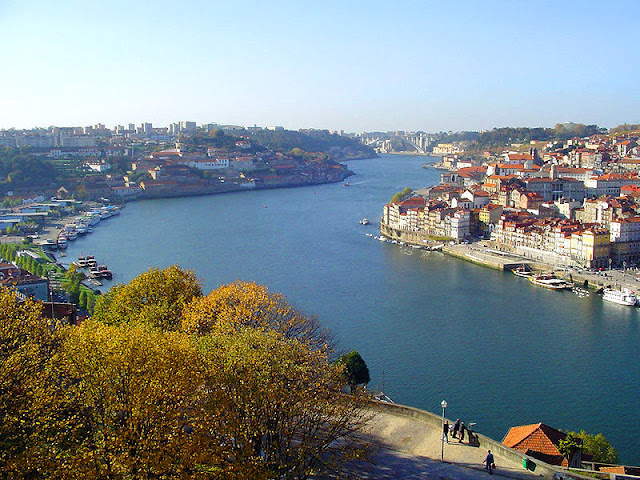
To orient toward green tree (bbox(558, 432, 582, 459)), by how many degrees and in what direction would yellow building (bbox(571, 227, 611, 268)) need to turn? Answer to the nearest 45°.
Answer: approximately 45° to its left

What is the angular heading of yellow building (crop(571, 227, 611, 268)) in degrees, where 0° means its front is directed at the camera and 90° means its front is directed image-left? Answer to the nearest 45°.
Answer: approximately 45°

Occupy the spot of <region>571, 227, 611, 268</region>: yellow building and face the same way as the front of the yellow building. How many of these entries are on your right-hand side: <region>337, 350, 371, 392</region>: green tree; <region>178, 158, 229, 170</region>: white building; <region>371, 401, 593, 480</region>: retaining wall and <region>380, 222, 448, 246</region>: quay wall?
2

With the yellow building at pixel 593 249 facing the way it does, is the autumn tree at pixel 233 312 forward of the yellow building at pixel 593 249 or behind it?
forward

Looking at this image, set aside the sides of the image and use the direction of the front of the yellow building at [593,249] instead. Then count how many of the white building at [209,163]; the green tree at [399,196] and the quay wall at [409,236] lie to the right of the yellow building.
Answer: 3

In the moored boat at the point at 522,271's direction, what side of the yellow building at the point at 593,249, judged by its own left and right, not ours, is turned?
front

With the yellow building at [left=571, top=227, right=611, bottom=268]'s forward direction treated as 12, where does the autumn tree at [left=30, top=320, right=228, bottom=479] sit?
The autumn tree is roughly at 11 o'clock from the yellow building.

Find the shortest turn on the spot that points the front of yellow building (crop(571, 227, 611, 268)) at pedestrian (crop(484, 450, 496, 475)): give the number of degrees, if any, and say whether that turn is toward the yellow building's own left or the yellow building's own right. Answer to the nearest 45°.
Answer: approximately 45° to the yellow building's own left

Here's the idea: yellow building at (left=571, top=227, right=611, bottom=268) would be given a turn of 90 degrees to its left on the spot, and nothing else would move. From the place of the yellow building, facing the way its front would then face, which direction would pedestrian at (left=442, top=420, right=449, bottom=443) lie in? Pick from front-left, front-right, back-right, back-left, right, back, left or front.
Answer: front-right

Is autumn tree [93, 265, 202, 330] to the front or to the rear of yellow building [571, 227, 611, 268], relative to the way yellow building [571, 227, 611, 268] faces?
to the front

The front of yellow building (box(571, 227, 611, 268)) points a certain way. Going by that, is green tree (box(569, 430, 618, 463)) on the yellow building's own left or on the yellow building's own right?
on the yellow building's own left

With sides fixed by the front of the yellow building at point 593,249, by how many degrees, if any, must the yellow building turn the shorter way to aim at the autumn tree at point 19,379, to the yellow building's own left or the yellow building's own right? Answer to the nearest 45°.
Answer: approximately 45° to the yellow building's own left

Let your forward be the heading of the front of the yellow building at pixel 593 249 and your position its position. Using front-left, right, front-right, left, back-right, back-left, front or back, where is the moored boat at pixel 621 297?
front-left

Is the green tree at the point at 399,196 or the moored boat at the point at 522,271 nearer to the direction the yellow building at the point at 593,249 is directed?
the moored boat

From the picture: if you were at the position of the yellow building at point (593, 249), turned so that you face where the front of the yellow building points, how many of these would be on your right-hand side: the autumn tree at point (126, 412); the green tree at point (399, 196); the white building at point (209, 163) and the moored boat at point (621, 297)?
2
